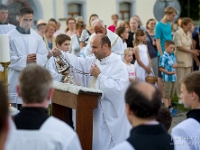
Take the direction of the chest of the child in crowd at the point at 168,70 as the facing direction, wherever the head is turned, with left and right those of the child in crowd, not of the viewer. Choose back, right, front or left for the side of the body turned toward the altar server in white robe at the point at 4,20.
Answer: right

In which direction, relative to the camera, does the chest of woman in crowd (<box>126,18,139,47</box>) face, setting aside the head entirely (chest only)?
toward the camera

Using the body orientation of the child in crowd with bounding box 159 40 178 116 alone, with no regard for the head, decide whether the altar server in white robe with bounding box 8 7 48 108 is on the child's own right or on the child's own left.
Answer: on the child's own right

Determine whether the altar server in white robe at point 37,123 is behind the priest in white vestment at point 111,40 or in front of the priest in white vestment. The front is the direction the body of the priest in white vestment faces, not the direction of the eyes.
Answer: in front

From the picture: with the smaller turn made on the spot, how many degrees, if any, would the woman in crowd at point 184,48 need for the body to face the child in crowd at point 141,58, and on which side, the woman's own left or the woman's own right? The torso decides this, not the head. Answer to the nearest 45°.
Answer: approximately 90° to the woman's own right

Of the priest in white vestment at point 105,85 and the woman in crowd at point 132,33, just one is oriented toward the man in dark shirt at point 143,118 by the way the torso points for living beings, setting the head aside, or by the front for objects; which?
the woman in crowd

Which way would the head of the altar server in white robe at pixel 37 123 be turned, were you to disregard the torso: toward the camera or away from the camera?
away from the camera
